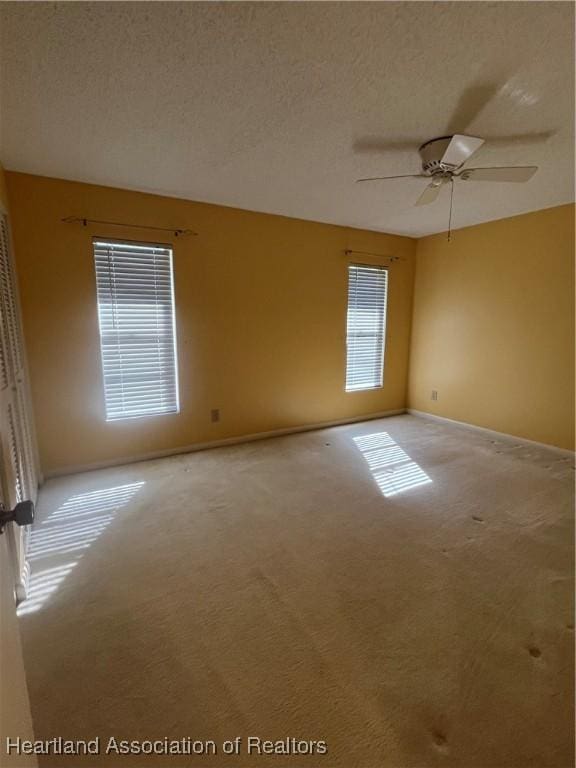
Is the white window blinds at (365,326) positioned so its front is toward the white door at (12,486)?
no

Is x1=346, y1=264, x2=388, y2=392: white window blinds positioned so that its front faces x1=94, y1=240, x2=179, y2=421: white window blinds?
no

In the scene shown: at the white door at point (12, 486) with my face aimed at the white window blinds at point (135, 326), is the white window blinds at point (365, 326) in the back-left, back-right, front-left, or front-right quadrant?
front-right

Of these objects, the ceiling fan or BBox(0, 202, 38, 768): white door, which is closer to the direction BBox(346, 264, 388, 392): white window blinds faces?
the ceiling fan

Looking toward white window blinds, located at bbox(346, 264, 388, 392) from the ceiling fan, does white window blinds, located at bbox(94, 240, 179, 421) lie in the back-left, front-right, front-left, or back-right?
front-left

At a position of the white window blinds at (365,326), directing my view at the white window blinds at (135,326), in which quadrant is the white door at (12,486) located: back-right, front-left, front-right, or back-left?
front-left

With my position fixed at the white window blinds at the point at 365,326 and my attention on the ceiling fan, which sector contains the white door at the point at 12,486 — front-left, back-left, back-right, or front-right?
front-right
